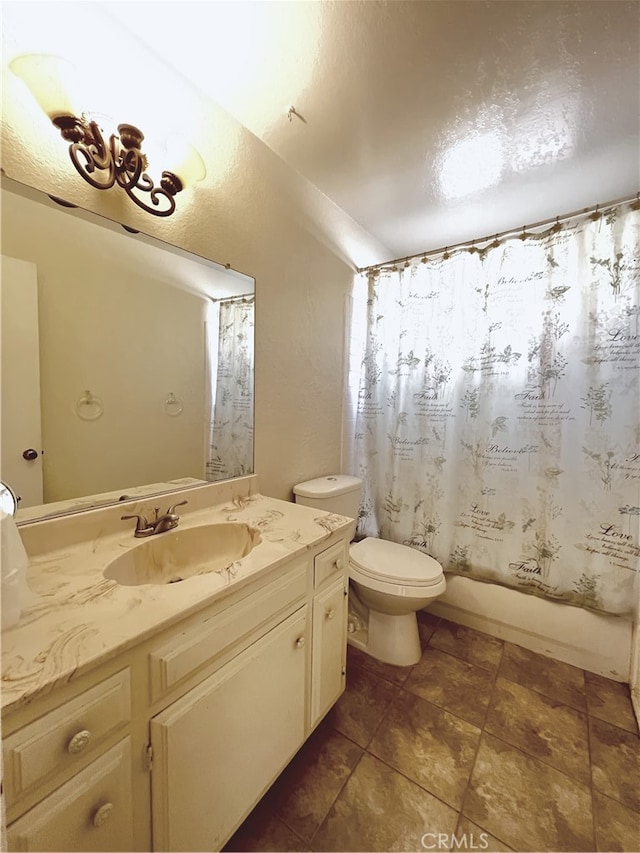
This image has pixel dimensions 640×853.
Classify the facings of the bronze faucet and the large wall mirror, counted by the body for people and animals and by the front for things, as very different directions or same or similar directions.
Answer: same or similar directions

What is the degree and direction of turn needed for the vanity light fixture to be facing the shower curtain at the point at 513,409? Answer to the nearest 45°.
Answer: approximately 45° to its left

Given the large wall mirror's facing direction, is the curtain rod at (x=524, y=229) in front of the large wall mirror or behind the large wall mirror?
in front

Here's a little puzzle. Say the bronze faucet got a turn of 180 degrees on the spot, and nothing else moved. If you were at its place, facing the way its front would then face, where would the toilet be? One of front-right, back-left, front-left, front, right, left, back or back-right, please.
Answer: back-right

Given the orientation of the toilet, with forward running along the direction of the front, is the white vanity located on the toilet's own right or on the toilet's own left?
on the toilet's own right

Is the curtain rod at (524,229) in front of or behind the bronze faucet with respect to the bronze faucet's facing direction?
in front

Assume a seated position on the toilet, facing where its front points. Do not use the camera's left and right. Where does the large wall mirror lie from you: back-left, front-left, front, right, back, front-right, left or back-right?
right

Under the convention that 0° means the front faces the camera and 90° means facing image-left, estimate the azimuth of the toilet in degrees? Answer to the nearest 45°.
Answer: approximately 315°

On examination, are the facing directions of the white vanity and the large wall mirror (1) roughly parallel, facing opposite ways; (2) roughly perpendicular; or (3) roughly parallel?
roughly parallel

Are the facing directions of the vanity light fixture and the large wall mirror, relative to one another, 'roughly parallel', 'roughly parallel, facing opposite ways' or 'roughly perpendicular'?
roughly parallel
